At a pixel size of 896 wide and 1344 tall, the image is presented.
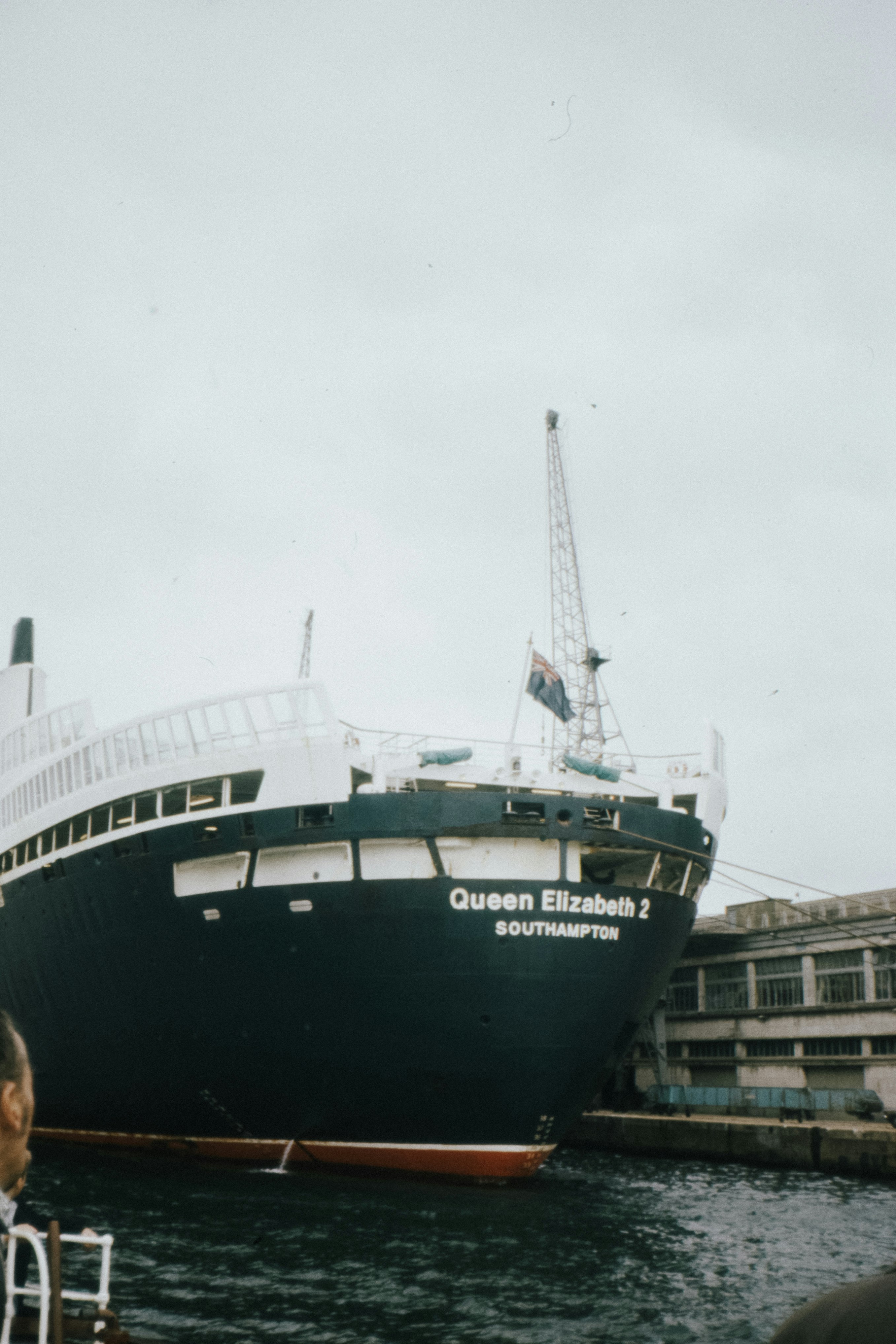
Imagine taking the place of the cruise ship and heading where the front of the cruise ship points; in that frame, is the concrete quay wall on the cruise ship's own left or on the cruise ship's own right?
on the cruise ship's own right

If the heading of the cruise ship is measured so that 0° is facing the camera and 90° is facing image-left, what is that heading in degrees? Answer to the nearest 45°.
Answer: approximately 135°

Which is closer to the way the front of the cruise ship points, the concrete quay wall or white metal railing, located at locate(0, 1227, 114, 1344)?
the concrete quay wall

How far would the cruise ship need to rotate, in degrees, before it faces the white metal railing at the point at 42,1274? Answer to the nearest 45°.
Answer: approximately 135° to its left
